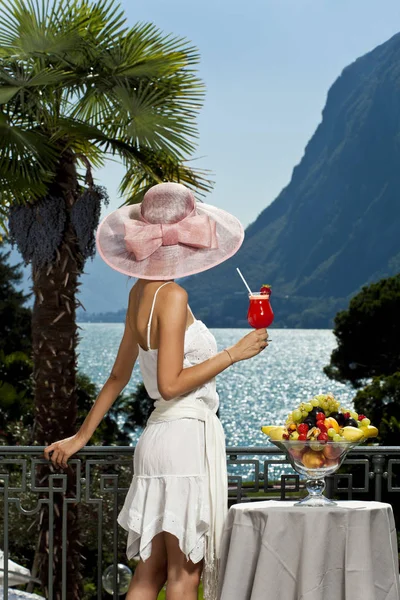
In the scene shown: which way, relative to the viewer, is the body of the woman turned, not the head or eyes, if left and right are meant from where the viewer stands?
facing away from the viewer and to the right of the viewer

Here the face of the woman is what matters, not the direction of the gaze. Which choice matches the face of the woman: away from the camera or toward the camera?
away from the camera

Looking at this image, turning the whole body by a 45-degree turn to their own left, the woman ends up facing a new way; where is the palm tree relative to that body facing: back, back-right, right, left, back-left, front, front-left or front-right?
front

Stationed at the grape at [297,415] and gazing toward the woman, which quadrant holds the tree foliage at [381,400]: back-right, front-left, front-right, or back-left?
back-right

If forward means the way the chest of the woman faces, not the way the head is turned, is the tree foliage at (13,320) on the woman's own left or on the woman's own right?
on the woman's own left

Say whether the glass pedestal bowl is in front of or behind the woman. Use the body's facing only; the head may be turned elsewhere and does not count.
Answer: in front
